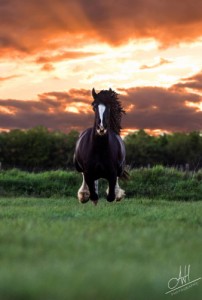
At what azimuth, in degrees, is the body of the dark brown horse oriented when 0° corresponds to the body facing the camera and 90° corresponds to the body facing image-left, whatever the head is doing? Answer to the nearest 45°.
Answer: approximately 0°
